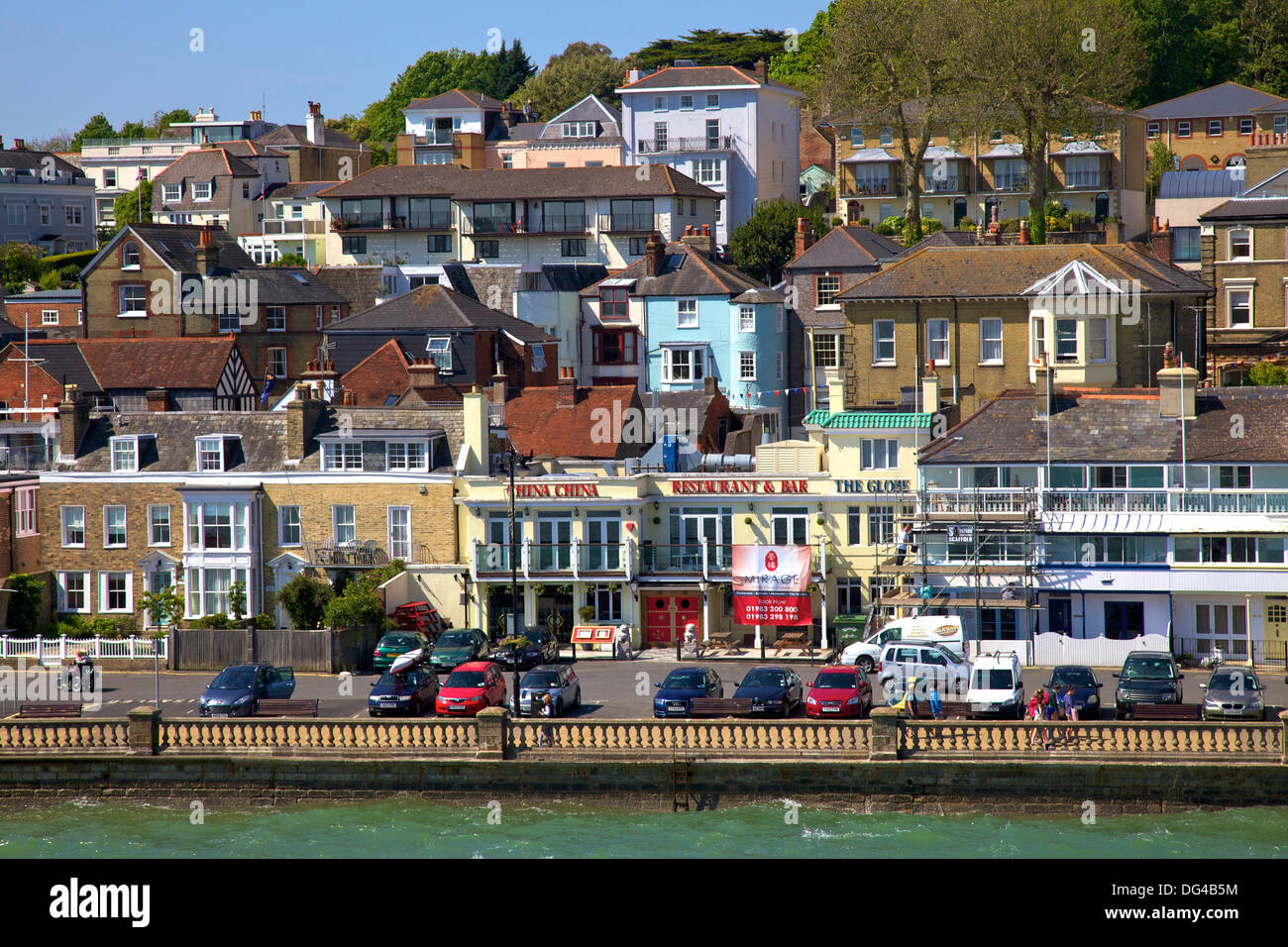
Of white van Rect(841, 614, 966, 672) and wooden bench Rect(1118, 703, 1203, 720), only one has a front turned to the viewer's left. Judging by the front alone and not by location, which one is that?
the white van

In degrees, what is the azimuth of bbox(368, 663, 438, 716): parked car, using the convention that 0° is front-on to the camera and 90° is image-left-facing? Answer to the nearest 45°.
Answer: approximately 45°

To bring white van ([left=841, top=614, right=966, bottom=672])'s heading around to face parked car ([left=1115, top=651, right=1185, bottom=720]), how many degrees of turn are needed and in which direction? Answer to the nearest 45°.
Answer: approximately 135° to its left

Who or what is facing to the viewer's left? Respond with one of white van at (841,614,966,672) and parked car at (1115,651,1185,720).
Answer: the white van

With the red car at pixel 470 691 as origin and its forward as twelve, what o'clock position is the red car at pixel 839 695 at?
the red car at pixel 839 695 is roughly at 8 o'clock from the red car at pixel 470 691.

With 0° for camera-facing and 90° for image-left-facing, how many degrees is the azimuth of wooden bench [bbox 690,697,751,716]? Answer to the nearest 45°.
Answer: approximately 0°

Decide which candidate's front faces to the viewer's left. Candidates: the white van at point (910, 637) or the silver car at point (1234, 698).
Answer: the white van

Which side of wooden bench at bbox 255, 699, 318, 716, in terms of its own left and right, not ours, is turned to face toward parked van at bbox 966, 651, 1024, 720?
left

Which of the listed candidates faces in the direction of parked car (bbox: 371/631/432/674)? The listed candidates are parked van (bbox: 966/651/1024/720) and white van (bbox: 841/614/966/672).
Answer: the white van

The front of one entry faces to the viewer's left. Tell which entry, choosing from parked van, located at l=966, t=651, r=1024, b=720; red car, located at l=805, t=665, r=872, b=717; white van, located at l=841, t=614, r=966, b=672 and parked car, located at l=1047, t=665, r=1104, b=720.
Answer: the white van

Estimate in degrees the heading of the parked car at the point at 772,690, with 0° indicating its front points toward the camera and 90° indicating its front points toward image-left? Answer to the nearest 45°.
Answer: approximately 45°

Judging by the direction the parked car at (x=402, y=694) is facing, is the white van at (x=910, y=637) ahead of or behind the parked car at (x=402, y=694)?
behind

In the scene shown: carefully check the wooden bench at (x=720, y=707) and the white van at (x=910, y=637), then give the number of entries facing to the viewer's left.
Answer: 1

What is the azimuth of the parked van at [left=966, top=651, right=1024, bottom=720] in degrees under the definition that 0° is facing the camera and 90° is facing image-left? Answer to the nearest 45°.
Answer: approximately 0°

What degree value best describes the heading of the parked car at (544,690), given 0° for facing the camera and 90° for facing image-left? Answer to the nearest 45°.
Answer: approximately 45°

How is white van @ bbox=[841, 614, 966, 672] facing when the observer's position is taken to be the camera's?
facing to the left of the viewer
